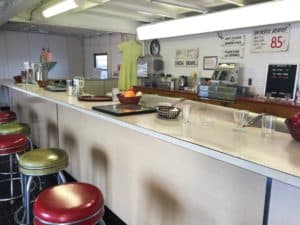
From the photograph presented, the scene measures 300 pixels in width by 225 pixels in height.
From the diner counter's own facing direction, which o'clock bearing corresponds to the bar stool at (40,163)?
The bar stool is roughly at 2 o'clock from the diner counter.

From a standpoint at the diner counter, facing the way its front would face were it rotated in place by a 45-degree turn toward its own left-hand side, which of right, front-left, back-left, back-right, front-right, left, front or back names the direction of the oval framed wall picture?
back

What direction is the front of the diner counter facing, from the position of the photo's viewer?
facing the viewer and to the left of the viewer

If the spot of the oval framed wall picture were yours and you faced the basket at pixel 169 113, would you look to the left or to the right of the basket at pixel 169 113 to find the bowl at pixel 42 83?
right

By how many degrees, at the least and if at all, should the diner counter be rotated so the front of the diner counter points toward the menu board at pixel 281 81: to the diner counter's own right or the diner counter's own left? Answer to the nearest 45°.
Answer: approximately 180°

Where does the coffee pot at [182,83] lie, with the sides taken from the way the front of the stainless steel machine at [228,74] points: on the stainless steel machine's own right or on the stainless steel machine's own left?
on the stainless steel machine's own right

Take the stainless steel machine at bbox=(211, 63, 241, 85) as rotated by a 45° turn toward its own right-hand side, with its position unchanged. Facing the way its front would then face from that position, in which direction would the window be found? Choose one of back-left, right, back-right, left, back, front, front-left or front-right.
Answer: front-right

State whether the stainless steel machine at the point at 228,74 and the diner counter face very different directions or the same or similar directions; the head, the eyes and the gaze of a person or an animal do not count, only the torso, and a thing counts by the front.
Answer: same or similar directions

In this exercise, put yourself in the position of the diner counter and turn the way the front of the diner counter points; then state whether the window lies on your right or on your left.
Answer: on your right

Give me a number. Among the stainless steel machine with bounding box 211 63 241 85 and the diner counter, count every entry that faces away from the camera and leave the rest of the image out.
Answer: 0

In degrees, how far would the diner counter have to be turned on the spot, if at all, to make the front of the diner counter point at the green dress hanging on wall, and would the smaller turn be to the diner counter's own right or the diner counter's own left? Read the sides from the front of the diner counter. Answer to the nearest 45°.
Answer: approximately 135° to the diner counter's own right
